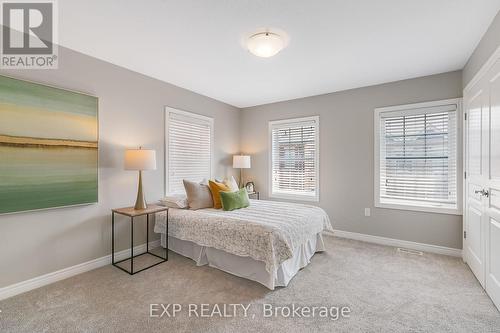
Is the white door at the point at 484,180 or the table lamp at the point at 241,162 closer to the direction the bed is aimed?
the white door

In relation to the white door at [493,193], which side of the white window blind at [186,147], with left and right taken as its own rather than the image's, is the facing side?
front

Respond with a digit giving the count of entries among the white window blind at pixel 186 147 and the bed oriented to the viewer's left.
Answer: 0

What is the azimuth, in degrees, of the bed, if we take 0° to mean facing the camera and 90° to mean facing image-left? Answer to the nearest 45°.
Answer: approximately 315°

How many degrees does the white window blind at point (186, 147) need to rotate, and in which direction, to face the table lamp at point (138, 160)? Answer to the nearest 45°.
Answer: approximately 90° to its right

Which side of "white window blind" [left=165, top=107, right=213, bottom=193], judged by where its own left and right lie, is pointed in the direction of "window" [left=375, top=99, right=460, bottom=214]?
front

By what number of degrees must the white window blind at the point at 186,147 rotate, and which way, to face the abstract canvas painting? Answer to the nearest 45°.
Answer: approximately 90° to its right

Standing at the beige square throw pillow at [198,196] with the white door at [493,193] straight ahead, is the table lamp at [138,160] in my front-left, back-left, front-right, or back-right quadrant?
back-right

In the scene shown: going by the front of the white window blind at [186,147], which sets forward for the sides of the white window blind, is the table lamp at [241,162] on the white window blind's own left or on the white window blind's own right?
on the white window blind's own left

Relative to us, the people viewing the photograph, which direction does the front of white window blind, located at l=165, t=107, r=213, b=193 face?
facing the viewer and to the right of the viewer

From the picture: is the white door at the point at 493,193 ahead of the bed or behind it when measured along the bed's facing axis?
ahead
